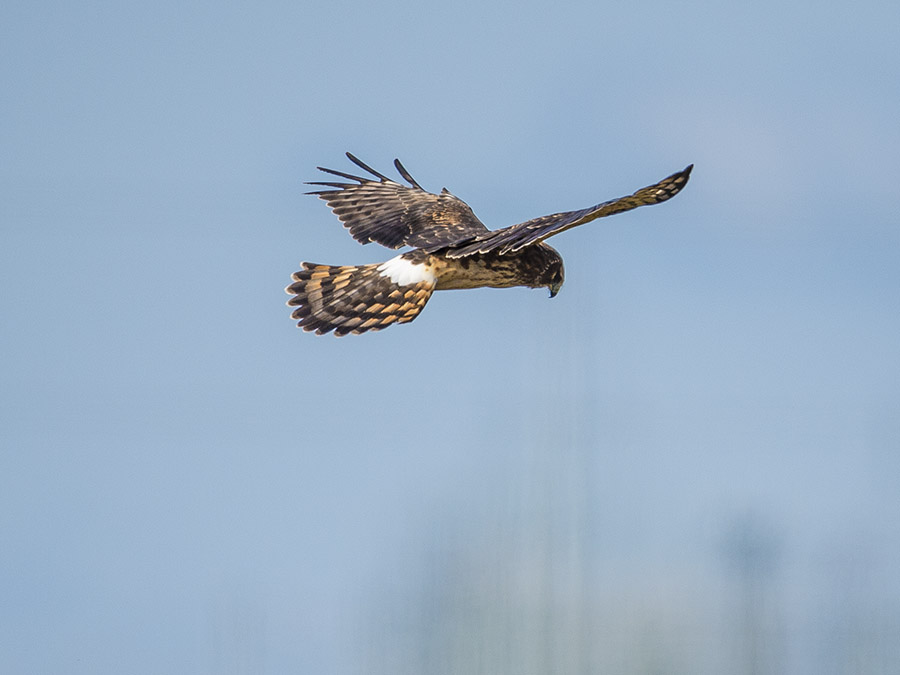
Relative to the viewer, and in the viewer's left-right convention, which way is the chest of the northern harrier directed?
facing away from the viewer and to the right of the viewer
